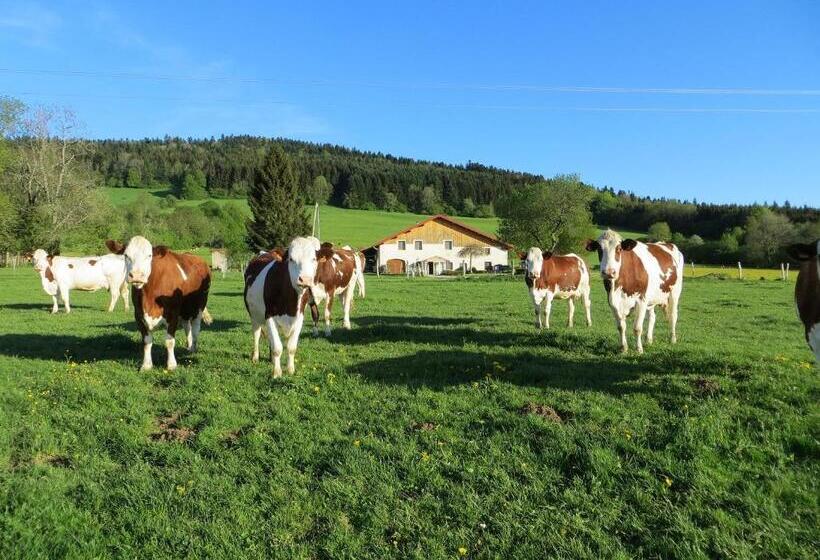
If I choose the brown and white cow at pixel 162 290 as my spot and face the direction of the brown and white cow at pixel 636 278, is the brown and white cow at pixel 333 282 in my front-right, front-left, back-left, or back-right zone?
front-left

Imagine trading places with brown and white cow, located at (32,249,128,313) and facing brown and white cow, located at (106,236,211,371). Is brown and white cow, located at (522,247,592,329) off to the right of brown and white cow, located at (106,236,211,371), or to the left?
left

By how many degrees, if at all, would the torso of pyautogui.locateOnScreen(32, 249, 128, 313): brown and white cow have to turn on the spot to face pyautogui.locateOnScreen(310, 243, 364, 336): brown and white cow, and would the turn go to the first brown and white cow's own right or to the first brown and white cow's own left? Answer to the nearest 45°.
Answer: approximately 135° to the first brown and white cow's own left

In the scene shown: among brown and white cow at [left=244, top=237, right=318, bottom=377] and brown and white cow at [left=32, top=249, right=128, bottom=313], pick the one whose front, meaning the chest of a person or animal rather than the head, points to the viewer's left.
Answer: brown and white cow at [left=32, top=249, right=128, bottom=313]

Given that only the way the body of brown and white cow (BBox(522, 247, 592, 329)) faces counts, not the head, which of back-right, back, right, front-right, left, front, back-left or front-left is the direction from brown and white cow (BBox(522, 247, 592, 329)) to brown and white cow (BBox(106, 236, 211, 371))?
front

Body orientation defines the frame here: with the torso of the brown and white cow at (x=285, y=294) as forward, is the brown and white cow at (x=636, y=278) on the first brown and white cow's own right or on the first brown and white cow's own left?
on the first brown and white cow's own left

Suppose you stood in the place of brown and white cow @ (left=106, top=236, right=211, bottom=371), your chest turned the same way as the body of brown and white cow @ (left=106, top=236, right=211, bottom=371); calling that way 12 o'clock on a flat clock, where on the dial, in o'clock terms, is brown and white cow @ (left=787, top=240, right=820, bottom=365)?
brown and white cow @ (left=787, top=240, right=820, bottom=365) is roughly at 9 o'clock from brown and white cow @ (left=106, top=236, right=211, bottom=371).

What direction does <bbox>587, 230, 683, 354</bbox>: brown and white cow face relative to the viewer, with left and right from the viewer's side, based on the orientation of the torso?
facing the viewer and to the left of the viewer

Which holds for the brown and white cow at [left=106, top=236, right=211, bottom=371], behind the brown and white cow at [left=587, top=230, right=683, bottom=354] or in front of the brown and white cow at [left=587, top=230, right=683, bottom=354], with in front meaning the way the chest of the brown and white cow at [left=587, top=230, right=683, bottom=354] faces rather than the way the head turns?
in front

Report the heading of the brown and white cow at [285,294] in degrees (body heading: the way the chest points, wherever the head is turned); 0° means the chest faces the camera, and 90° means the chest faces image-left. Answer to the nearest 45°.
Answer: approximately 315°

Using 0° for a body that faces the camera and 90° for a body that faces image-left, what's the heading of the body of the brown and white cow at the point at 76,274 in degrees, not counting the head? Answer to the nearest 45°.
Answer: approximately 90°
